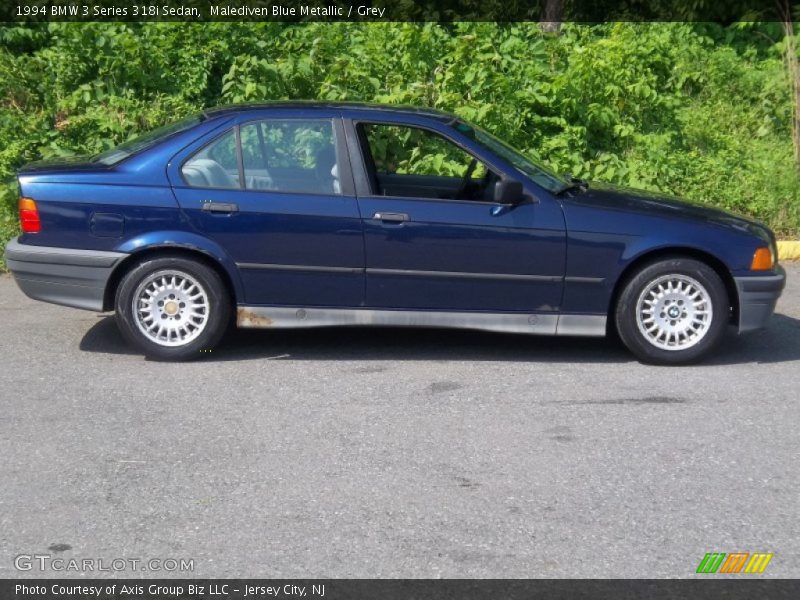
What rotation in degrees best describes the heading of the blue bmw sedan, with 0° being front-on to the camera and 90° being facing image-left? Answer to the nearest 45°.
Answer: approximately 270°
